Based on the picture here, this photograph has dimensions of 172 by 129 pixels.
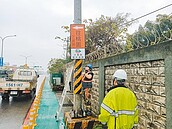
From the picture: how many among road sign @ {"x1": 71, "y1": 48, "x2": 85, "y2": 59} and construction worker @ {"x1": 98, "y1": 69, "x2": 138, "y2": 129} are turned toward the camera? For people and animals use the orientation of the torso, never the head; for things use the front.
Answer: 1

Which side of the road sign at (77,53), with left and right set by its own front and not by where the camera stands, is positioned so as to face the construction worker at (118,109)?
front

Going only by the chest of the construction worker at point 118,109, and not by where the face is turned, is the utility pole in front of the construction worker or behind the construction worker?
in front

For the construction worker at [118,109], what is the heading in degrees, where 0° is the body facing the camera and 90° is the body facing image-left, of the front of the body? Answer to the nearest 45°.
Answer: approximately 135°

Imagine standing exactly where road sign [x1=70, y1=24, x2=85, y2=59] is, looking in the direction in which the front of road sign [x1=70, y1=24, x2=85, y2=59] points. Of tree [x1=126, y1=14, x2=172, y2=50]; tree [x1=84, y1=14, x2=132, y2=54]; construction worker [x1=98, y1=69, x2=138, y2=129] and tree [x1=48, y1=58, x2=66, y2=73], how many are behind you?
2

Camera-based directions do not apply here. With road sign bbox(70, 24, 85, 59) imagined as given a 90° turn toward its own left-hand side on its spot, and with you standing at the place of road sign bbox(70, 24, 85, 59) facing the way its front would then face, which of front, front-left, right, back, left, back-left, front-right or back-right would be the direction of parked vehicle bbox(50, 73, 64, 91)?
left

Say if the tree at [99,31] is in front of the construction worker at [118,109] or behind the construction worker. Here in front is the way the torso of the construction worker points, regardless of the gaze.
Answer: in front

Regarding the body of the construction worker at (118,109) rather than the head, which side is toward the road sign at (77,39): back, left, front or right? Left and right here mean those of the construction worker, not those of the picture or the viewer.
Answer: front

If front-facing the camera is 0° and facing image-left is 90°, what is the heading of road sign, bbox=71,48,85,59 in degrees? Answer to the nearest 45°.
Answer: approximately 0°
